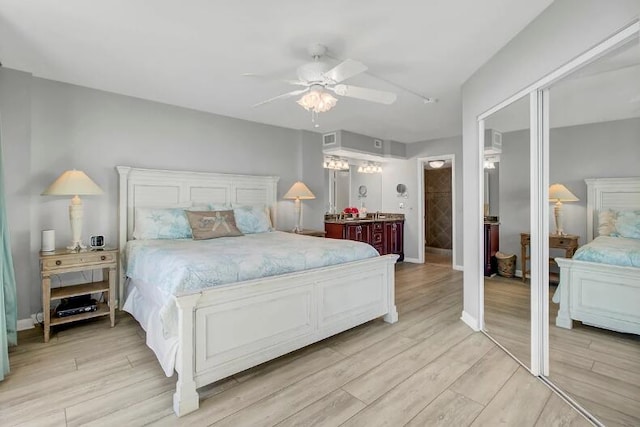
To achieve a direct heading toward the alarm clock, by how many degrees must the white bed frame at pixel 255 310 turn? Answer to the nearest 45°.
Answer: approximately 180°

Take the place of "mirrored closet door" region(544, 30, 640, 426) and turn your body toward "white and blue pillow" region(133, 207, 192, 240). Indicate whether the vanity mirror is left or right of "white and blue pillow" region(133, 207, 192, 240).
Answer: right

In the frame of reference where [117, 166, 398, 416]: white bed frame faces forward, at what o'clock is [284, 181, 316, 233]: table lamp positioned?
The table lamp is roughly at 8 o'clock from the white bed frame.

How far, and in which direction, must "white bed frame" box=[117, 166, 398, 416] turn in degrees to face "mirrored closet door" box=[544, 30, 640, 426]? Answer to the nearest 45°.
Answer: approximately 45° to its left

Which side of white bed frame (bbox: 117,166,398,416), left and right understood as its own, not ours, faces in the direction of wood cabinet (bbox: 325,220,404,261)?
left

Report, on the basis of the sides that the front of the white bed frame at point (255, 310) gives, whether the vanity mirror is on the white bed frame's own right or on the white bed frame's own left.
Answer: on the white bed frame's own left

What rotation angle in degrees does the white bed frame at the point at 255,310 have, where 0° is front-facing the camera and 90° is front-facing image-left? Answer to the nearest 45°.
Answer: approximately 315°

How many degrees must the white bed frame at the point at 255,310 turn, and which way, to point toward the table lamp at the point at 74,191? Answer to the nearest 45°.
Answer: approximately 180°
